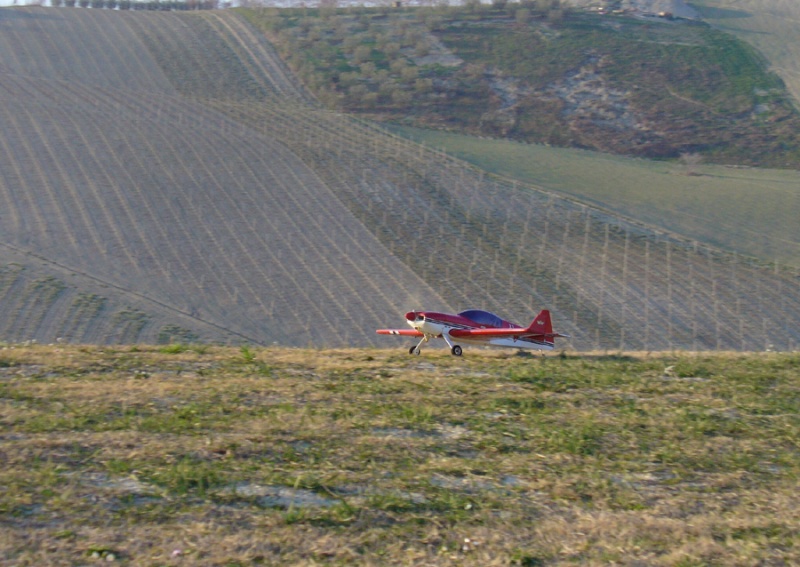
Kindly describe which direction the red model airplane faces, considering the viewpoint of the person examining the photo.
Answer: facing the viewer and to the left of the viewer
